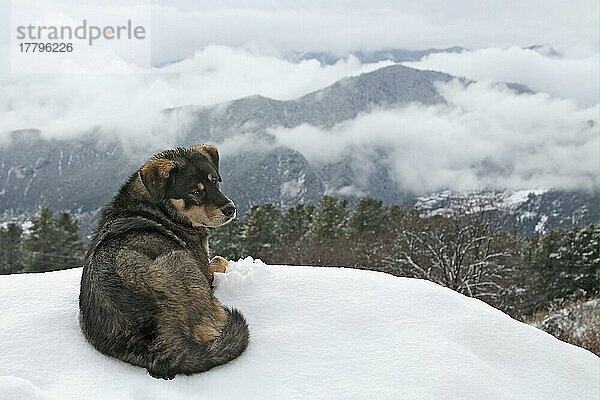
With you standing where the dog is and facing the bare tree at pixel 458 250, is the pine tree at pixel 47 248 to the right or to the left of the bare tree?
left

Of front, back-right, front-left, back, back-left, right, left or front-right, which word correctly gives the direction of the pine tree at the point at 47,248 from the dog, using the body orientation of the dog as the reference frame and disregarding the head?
front-left

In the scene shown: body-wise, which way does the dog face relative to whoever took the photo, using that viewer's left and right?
facing away from the viewer and to the right of the viewer

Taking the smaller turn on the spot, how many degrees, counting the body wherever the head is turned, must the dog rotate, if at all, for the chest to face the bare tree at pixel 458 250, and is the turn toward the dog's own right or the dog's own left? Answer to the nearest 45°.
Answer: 0° — it already faces it
